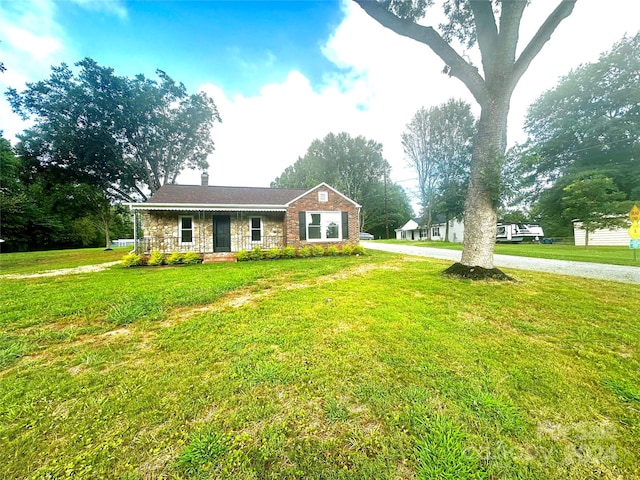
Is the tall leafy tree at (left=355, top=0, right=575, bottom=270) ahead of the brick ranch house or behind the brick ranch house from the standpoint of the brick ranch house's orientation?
ahead

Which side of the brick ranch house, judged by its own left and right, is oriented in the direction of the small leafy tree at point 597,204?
left

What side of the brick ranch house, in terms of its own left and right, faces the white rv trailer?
left

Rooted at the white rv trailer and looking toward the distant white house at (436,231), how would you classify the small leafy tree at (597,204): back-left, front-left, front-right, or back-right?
back-left

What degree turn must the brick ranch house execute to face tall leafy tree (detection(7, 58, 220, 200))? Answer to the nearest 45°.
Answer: approximately 135° to its right

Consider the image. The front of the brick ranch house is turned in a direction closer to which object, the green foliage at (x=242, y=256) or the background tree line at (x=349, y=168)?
the green foliage

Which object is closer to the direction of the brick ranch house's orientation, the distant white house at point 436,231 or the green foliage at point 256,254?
the green foliage

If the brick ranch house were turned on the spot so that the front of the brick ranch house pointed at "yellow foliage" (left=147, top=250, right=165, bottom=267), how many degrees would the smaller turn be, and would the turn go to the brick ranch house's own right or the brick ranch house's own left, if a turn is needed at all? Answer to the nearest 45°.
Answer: approximately 45° to the brick ranch house's own right

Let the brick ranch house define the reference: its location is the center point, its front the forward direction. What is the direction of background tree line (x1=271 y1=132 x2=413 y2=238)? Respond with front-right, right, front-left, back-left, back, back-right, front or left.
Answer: back-left

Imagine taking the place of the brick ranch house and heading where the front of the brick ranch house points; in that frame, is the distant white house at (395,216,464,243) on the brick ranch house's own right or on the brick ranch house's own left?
on the brick ranch house's own left

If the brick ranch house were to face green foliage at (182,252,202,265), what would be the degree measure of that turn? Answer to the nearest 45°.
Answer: approximately 45° to its right

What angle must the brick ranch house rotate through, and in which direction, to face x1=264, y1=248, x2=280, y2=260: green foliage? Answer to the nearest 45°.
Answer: approximately 45° to its left

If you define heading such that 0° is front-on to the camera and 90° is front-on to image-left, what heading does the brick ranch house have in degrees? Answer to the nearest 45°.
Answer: approximately 0°

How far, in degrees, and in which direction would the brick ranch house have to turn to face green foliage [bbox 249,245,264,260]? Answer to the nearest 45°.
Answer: approximately 45° to its left
